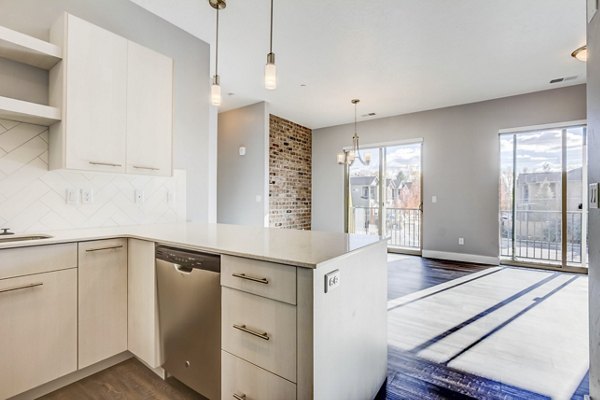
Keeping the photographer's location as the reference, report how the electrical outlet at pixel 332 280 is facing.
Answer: facing the viewer and to the right of the viewer

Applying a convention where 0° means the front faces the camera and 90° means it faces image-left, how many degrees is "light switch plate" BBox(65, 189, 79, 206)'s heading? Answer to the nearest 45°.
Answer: approximately 0°

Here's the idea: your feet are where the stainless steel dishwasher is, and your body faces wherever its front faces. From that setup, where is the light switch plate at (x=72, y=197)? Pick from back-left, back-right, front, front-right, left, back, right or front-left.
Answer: right

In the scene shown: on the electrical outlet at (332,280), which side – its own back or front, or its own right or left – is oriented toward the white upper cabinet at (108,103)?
back

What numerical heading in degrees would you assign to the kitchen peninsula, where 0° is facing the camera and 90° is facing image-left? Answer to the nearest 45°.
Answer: approximately 45°

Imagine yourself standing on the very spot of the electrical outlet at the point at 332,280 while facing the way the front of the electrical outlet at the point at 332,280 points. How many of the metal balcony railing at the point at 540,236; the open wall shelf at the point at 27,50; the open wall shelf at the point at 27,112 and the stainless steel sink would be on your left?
1

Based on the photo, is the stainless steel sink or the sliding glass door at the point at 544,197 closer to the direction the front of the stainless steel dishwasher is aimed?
the stainless steel sink

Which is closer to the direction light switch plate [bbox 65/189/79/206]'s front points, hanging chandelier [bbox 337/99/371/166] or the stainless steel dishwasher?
the stainless steel dishwasher

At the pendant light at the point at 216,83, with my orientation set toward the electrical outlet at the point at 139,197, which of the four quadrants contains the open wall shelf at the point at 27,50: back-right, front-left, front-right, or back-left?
front-left

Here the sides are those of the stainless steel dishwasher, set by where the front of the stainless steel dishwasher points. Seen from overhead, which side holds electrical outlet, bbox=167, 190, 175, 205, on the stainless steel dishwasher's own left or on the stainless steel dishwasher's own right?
on the stainless steel dishwasher's own right

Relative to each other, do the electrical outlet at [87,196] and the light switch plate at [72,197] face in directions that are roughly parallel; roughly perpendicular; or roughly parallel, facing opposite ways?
roughly parallel

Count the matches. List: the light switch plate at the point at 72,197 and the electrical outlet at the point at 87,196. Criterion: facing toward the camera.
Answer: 2
